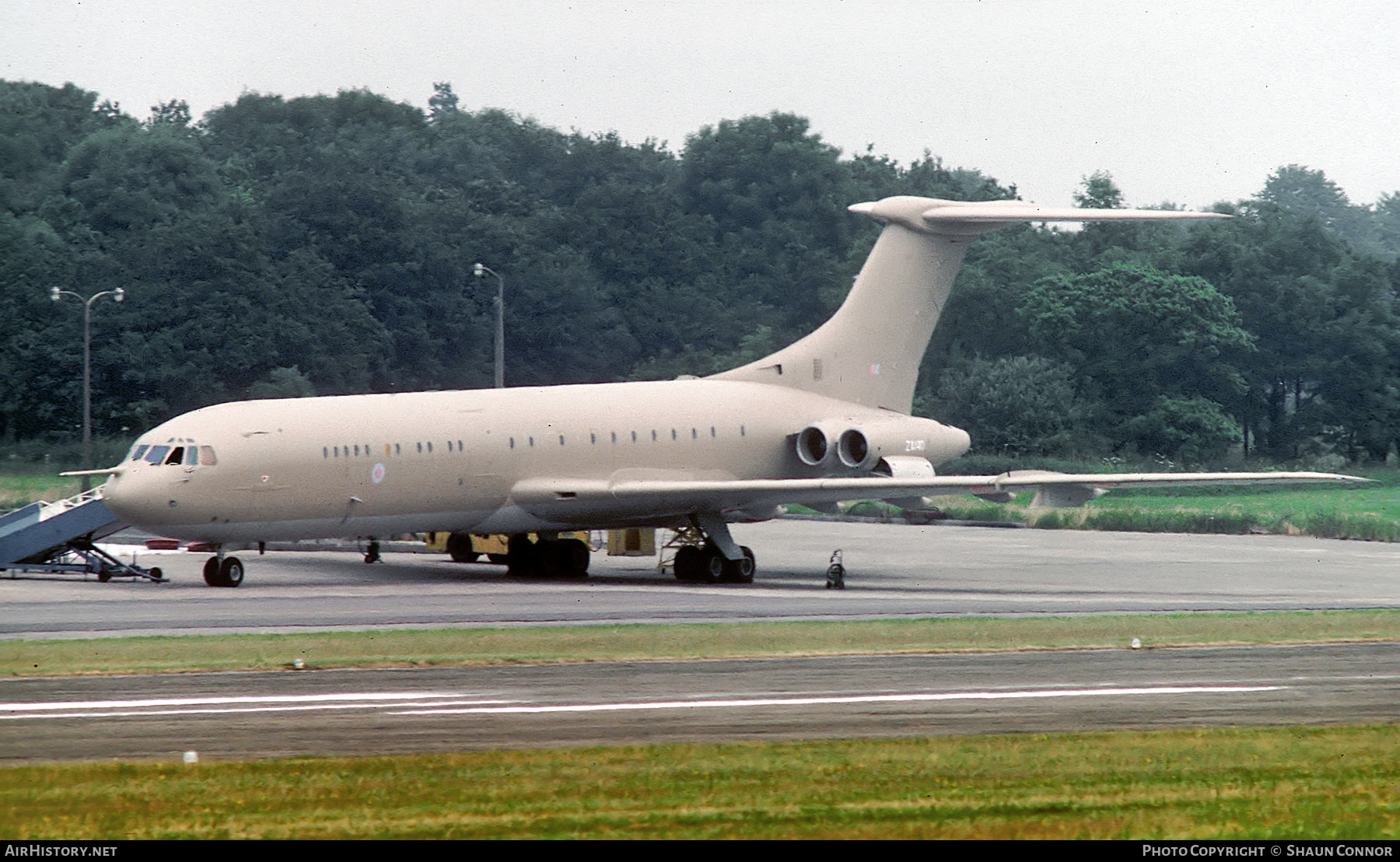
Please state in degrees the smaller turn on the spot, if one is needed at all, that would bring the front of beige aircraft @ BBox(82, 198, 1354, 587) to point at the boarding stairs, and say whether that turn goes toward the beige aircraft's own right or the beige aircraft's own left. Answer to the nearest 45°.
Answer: approximately 45° to the beige aircraft's own right

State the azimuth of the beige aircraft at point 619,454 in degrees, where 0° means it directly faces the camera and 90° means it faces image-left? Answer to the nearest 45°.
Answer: approximately 45°
